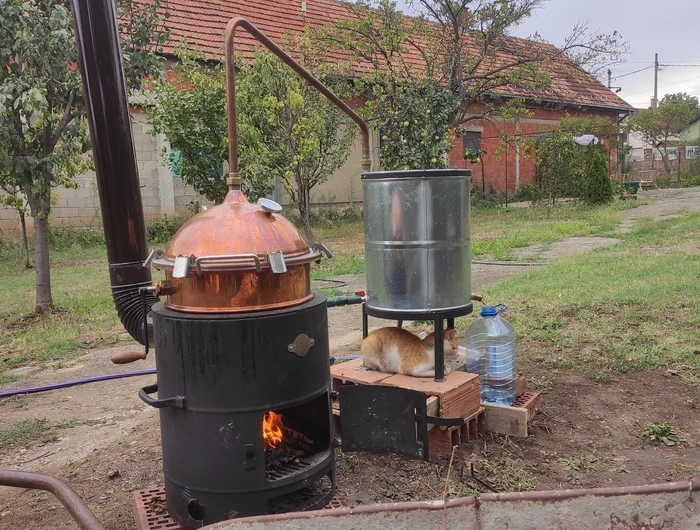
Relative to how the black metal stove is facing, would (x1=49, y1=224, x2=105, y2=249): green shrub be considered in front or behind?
behind

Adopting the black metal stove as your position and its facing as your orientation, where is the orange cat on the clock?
The orange cat is roughly at 9 o'clock from the black metal stove.

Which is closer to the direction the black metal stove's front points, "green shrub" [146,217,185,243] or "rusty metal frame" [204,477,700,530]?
the rusty metal frame

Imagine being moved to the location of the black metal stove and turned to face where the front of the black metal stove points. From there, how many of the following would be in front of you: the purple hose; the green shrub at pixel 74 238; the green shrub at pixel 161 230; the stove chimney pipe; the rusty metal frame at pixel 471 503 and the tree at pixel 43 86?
1

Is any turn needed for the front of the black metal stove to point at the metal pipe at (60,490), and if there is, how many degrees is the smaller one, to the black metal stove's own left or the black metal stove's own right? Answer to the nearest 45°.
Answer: approximately 90° to the black metal stove's own right

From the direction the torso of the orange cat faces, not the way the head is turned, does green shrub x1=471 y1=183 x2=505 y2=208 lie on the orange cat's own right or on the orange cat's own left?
on the orange cat's own left

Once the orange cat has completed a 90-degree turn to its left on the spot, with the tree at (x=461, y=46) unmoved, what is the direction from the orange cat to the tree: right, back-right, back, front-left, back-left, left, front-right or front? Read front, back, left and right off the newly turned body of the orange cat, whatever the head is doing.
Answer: front

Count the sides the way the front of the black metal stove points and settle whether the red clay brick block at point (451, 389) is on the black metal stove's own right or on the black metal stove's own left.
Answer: on the black metal stove's own left

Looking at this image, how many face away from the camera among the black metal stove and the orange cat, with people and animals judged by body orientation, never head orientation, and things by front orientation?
0

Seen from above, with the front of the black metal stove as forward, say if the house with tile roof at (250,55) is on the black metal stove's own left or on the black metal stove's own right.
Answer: on the black metal stove's own left

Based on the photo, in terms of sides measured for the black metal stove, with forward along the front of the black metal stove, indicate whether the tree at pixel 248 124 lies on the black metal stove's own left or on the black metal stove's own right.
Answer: on the black metal stove's own left

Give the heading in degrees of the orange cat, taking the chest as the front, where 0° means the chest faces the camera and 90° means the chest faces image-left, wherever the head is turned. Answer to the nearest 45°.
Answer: approximately 270°
